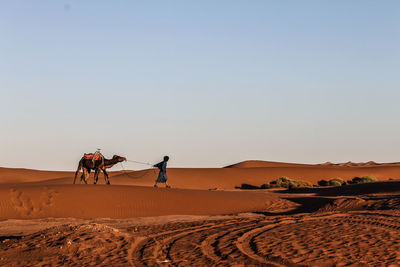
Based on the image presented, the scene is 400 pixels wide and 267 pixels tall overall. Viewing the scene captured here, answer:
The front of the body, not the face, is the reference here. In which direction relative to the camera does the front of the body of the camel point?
to the viewer's right
